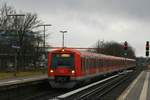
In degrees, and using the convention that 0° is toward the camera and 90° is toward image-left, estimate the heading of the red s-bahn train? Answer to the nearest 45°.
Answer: approximately 45°
